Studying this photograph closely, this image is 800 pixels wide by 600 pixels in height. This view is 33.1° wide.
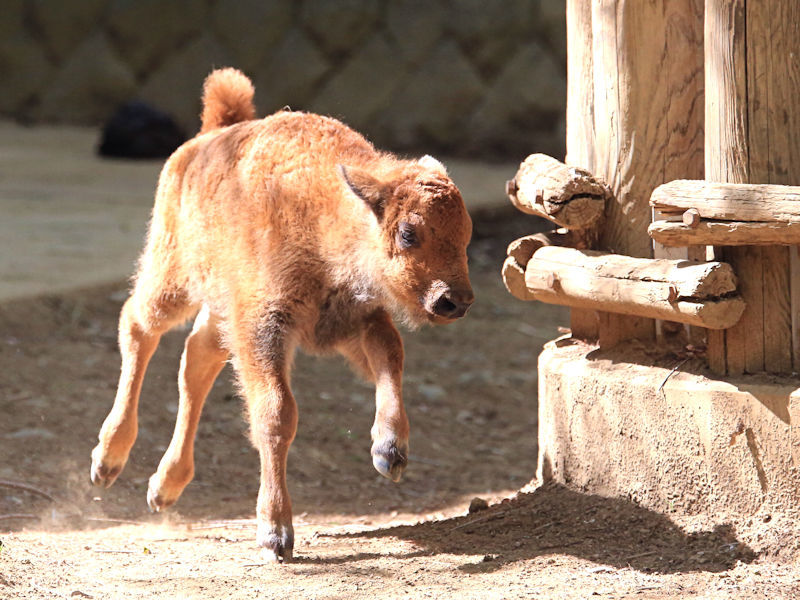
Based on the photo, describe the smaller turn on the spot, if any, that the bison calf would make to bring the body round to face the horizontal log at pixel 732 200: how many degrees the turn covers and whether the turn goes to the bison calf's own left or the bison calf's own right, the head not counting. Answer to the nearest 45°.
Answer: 0° — it already faces it

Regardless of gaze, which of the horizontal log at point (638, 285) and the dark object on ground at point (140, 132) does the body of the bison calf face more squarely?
the horizontal log

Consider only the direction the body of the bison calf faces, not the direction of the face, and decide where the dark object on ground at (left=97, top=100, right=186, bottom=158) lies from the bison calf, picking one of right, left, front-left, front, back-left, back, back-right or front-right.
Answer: back-left

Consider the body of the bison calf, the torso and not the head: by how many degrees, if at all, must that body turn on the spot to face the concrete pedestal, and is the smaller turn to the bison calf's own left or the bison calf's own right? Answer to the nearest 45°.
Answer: approximately 45° to the bison calf's own left

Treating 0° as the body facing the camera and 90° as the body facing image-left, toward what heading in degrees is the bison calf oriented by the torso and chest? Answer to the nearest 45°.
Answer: approximately 315°

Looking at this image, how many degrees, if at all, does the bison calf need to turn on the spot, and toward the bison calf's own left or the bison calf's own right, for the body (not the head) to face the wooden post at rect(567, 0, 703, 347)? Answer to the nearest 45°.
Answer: approximately 45° to the bison calf's own left

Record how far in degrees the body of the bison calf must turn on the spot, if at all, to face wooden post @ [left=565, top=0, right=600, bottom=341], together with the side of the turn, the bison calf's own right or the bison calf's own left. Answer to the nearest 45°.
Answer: approximately 45° to the bison calf's own left
